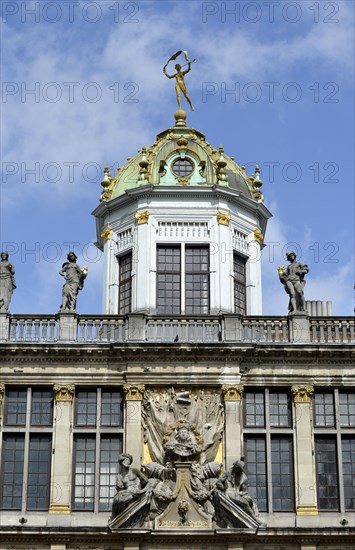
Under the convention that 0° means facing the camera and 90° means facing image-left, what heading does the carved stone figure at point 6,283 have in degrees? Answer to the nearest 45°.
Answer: approximately 0°

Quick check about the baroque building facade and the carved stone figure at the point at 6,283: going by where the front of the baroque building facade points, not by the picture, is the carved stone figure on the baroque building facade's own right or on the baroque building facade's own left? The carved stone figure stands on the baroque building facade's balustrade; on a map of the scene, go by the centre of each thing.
on the baroque building facade's own right

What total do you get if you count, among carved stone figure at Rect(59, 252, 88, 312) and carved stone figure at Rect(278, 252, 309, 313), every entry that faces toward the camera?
2

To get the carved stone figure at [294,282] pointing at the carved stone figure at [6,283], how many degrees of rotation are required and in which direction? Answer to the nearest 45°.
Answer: approximately 90° to its right

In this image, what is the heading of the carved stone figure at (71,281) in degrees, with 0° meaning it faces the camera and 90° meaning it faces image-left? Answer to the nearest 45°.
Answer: approximately 0°
